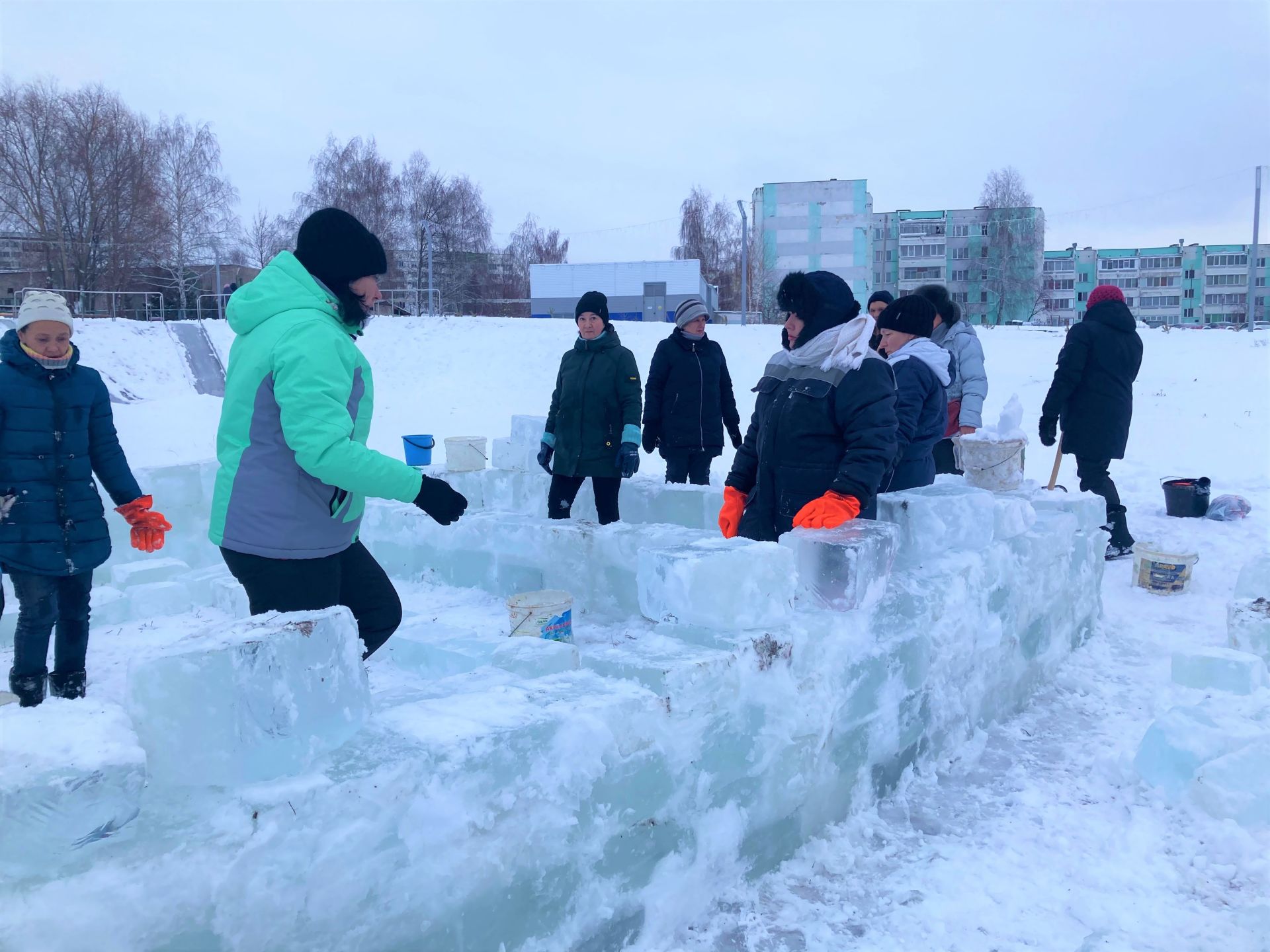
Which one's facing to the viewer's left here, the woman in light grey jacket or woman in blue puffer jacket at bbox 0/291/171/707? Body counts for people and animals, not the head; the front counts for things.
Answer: the woman in light grey jacket

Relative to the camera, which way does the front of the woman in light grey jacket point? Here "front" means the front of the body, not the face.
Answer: to the viewer's left

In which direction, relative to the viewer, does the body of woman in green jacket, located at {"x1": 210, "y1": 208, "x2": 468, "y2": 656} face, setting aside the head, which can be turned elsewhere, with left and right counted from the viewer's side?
facing to the right of the viewer

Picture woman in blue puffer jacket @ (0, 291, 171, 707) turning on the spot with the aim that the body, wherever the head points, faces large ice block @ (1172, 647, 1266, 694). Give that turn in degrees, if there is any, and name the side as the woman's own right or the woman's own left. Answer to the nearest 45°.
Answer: approximately 45° to the woman's own left

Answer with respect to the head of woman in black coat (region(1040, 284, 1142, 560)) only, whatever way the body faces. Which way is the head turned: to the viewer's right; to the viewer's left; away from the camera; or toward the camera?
away from the camera

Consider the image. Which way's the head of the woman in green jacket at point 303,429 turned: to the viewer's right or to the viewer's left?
to the viewer's right
